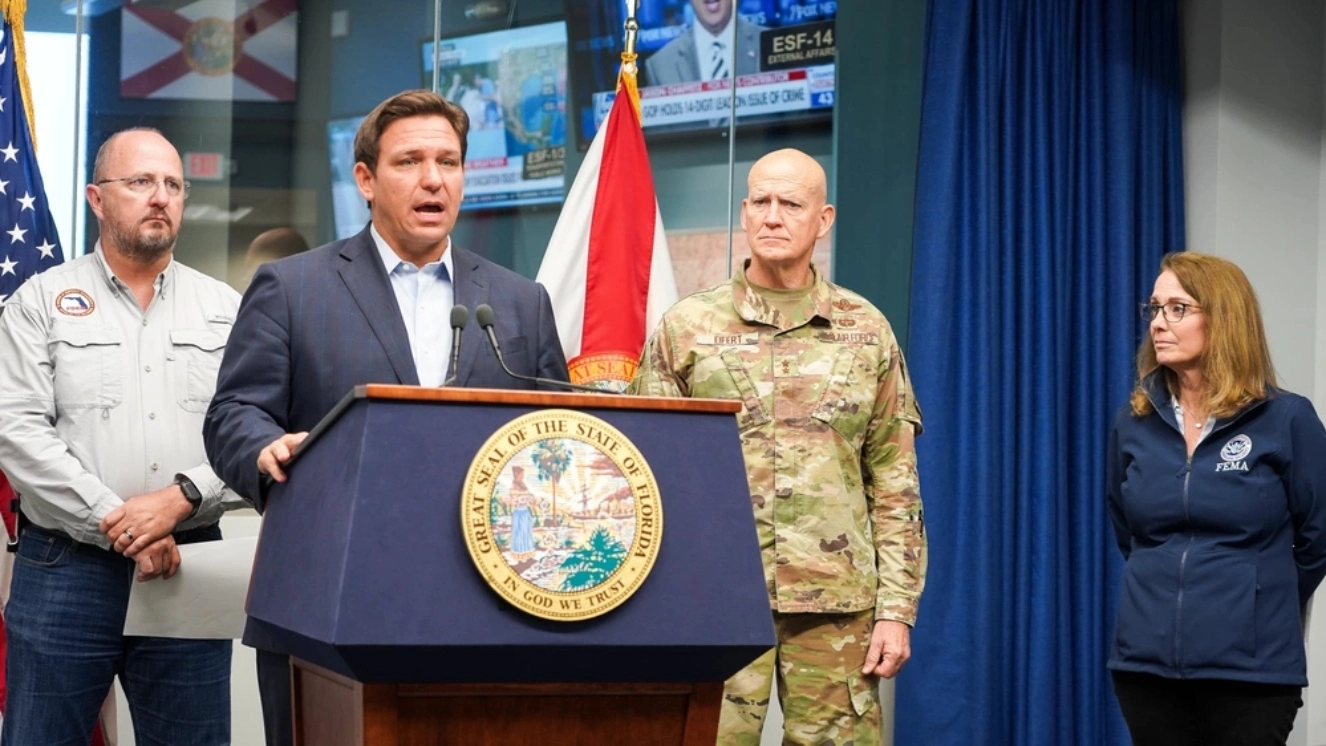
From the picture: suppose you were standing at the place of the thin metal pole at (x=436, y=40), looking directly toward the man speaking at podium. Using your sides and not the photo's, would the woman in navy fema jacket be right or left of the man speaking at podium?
left

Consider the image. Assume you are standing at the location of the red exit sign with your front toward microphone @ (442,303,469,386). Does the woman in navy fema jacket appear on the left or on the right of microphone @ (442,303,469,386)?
left

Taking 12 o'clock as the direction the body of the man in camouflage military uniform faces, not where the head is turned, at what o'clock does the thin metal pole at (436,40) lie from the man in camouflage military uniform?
The thin metal pole is roughly at 5 o'clock from the man in camouflage military uniform.

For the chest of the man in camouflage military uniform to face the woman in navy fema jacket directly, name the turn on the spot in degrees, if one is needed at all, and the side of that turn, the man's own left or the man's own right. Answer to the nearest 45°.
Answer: approximately 135° to the man's own left

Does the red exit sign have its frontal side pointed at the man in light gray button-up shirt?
yes

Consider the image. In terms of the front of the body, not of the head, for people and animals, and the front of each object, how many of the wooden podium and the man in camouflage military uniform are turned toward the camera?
2

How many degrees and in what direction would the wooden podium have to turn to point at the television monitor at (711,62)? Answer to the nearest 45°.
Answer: approximately 180°

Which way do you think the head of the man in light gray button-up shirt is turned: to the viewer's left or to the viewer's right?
to the viewer's right

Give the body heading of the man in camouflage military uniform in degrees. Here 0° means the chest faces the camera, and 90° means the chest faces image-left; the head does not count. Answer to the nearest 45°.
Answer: approximately 0°

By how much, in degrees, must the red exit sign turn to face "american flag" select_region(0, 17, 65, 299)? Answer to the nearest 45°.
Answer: approximately 45° to its right
